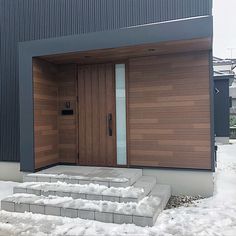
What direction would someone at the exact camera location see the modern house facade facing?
facing the viewer and to the left of the viewer

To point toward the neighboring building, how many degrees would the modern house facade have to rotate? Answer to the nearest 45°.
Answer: approximately 180°
